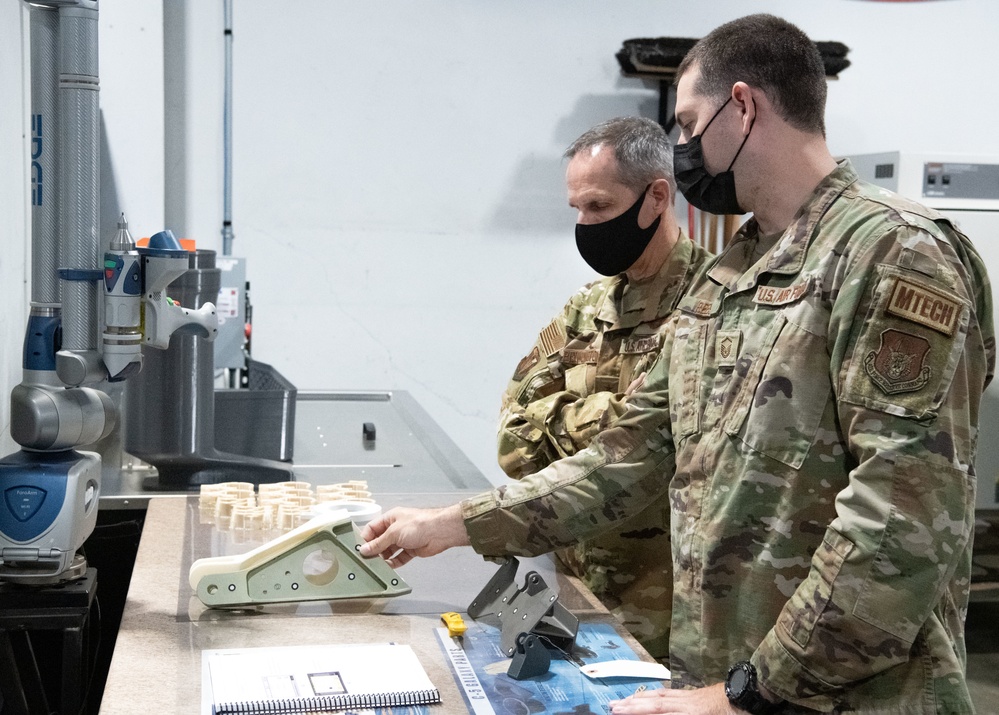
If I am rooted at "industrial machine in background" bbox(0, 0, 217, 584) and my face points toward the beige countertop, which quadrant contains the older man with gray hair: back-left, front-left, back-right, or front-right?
front-left

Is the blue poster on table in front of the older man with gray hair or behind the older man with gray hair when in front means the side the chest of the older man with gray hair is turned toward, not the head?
in front

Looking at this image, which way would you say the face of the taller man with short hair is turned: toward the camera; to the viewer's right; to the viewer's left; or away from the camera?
to the viewer's left

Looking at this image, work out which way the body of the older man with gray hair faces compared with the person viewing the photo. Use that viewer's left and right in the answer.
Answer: facing the viewer and to the left of the viewer

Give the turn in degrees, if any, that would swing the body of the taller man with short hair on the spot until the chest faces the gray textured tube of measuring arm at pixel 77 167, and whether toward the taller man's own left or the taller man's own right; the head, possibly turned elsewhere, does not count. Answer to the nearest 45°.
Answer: approximately 45° to the taller man's own right

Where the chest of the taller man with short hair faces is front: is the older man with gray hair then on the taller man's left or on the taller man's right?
on the taller man's right

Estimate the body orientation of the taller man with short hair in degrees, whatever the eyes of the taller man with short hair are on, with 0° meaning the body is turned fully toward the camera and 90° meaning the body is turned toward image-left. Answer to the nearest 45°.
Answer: approximately 45°

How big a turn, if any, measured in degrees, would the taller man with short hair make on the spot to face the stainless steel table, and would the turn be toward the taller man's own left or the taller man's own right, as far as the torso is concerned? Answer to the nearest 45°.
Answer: approximately 90° to the taller man's own right

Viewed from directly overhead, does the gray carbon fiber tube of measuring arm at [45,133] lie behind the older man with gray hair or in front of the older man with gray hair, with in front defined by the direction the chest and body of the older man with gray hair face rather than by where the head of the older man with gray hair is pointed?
in front

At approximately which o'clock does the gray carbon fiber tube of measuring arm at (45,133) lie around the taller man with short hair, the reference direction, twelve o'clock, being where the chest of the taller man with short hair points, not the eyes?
The gray carbon fiber tube of measuring arm is roughly at 2 o'clock from the taller man with short hair.

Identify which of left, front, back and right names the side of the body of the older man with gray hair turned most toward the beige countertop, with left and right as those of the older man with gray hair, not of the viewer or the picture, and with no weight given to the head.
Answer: front

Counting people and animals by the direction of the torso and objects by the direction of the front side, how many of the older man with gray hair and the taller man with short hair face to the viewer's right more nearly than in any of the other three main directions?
0

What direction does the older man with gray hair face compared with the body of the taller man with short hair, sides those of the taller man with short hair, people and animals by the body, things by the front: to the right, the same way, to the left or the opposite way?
the same way

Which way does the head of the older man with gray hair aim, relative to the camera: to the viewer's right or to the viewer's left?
to the viewer's left
